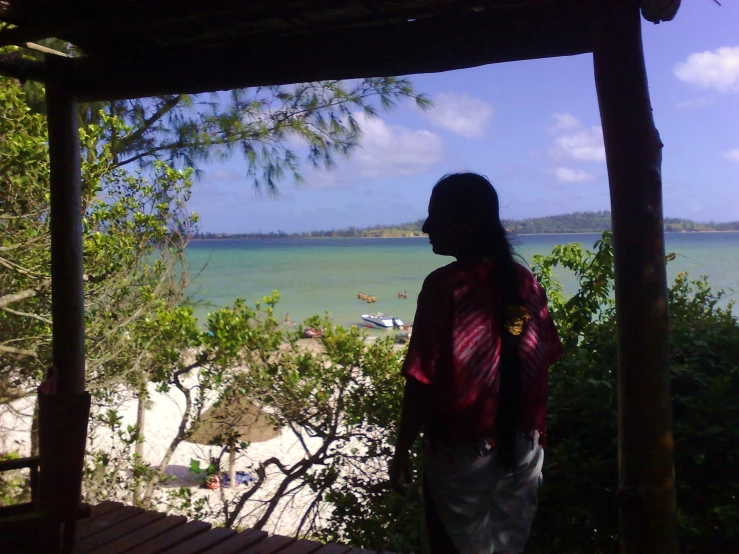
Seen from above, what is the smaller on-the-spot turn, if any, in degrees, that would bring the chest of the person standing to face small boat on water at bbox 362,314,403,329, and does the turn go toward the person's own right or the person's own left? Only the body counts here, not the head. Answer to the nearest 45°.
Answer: approximately 45° to the person's own right

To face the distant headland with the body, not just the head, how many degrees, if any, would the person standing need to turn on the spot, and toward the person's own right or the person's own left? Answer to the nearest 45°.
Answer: approximately 45° to the person's own right

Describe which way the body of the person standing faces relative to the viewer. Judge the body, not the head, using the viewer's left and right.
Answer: facing away from the viewer and to the left of the viewer

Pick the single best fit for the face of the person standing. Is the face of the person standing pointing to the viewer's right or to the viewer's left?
to the viewer's left
